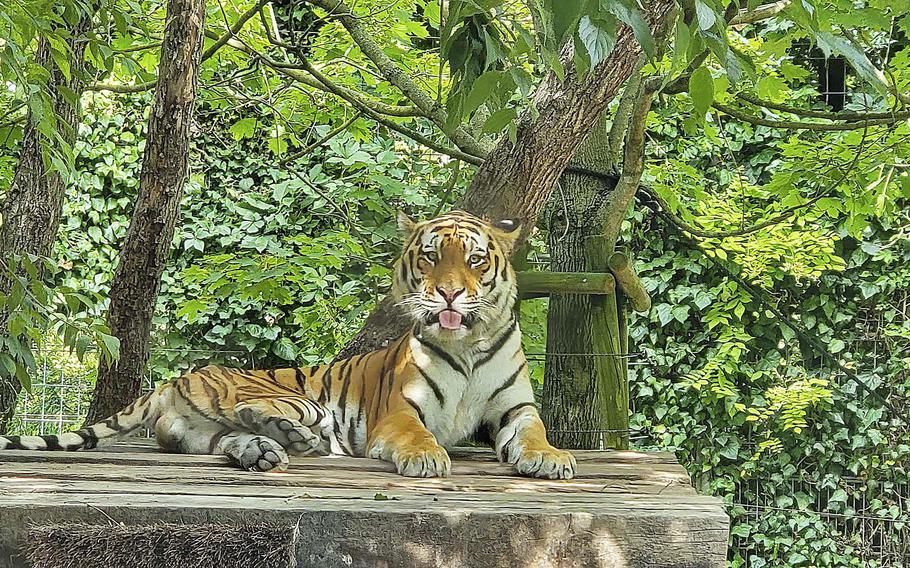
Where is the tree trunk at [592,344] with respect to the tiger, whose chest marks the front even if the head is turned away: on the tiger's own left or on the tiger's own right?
on the tiger's own left

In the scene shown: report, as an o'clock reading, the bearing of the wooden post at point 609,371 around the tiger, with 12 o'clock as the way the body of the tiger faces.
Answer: The wooden post is roughly at 10 o'clock from the tiger.

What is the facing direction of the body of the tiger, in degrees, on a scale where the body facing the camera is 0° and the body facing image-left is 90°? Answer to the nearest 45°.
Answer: approximately 315°

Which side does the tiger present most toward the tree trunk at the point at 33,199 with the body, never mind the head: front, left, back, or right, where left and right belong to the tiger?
back

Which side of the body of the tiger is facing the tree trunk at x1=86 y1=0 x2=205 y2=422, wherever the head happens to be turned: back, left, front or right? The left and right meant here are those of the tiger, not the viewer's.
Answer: back

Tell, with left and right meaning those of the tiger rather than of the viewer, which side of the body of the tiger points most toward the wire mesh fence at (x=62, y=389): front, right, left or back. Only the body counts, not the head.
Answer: back

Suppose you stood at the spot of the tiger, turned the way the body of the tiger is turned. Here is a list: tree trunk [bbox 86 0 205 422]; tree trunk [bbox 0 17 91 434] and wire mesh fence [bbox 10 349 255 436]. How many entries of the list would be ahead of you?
0
